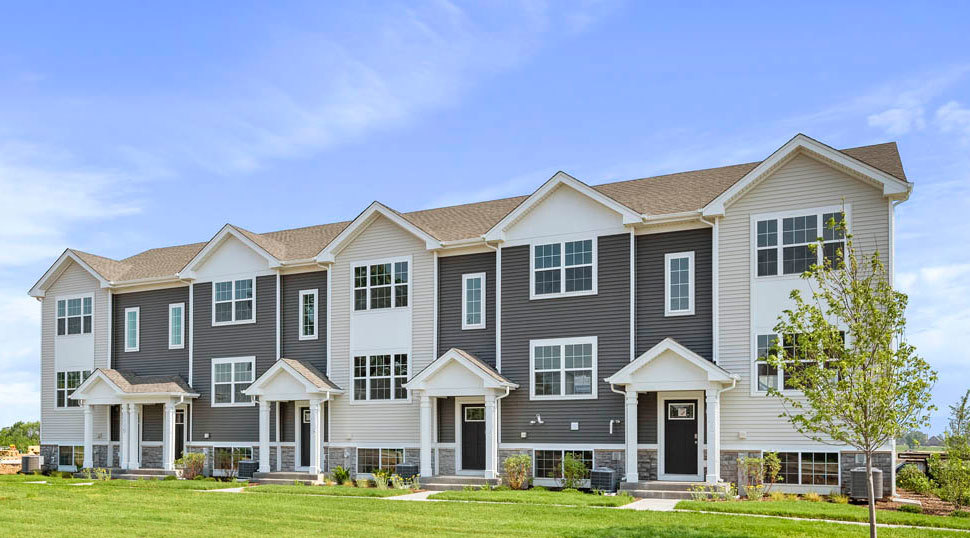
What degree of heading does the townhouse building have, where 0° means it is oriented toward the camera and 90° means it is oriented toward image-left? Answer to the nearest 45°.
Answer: approximately 45°
